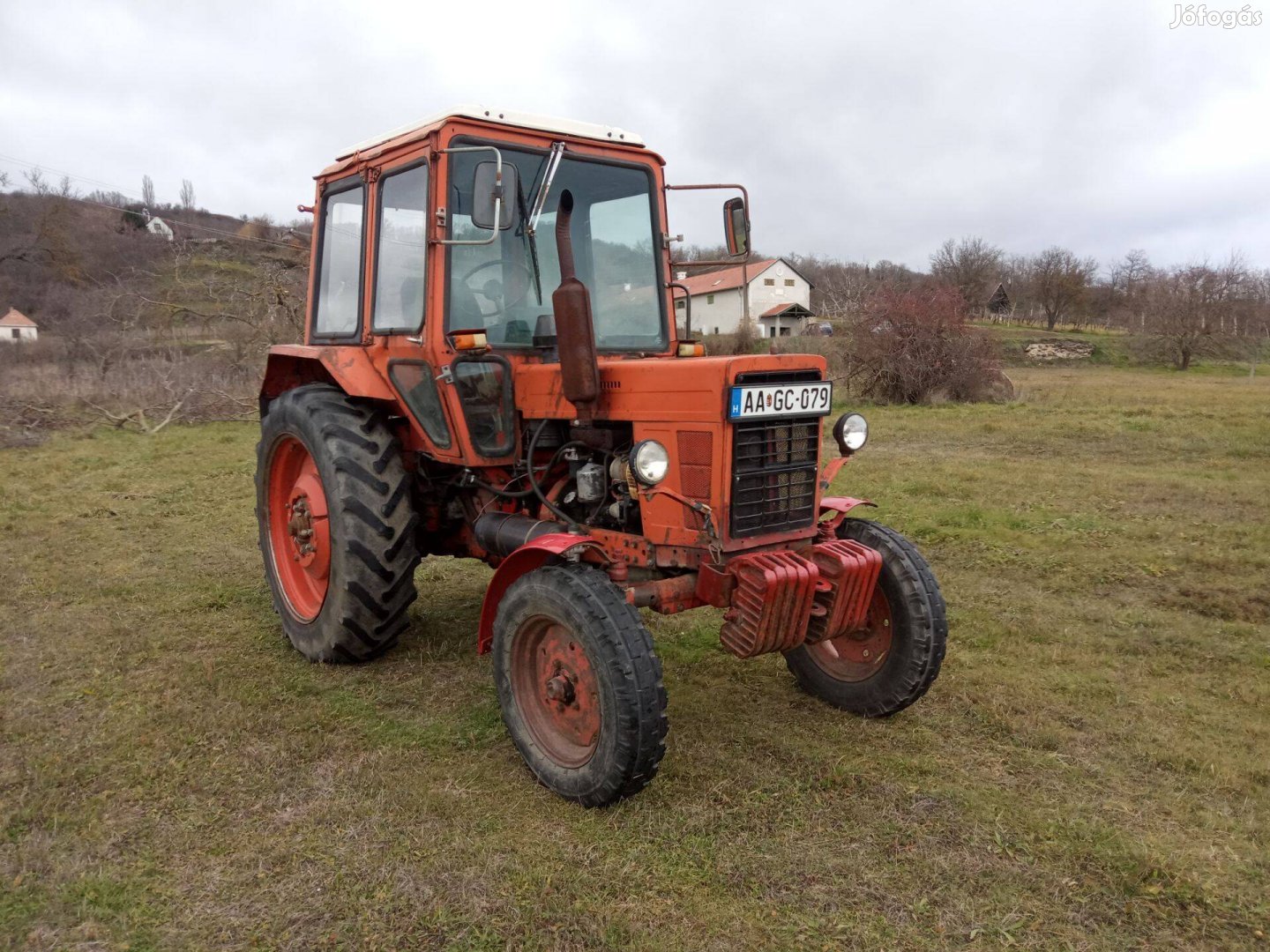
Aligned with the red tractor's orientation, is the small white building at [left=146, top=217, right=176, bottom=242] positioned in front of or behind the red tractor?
behind

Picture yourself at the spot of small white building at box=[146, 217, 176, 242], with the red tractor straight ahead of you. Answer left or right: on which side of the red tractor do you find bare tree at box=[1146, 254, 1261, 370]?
left

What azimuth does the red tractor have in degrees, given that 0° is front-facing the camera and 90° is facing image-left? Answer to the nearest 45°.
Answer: approximately 315°

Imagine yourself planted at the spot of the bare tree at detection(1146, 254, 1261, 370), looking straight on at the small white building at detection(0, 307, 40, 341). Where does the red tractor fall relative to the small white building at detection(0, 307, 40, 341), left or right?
left

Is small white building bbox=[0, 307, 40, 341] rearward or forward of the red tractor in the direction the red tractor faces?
rearward

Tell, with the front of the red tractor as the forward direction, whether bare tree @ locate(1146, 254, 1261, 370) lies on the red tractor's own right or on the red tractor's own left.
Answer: on the red tractor's own left
